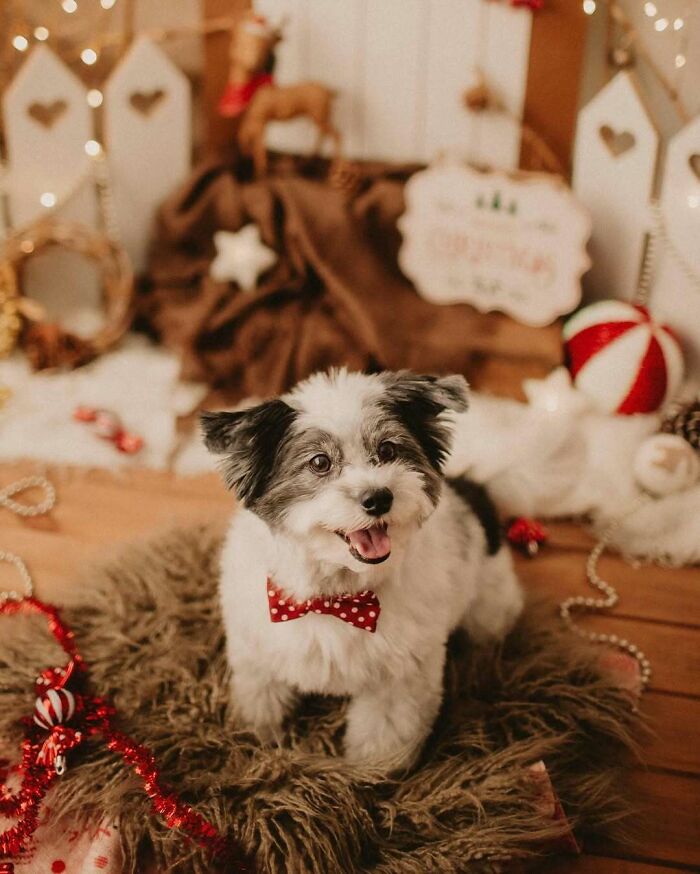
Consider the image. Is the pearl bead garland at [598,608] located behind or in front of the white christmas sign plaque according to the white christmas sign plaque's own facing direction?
in front

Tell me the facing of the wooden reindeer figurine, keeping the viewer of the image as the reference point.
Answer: facing the viewer and to the left of the viewer

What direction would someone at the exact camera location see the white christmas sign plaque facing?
facing the viewer

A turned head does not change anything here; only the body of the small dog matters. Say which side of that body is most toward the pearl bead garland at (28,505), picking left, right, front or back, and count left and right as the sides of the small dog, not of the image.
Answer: right

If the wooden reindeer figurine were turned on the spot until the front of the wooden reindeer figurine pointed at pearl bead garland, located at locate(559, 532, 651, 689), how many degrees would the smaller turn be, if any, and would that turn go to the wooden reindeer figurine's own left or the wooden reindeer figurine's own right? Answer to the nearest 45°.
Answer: approximately 90° to the wooden reindeer figurine's own left

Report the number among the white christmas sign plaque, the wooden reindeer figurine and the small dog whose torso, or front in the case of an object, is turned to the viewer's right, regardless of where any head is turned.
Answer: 0

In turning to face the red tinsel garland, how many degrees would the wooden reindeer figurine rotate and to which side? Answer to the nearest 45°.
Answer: approximately 45° to its left

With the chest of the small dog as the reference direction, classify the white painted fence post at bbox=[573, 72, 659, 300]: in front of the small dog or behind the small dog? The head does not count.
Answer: behind

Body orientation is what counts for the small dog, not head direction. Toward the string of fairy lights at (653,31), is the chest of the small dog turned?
no

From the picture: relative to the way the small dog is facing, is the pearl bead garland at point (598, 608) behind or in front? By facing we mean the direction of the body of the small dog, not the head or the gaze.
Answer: behind

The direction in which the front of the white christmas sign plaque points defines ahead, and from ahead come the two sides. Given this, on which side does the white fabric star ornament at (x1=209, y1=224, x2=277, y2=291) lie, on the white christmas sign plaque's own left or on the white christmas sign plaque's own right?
on the white christmas sign plaque's own right

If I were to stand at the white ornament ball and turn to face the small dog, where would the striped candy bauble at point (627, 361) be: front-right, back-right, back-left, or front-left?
back-right

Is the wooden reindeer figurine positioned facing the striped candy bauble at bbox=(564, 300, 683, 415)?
no

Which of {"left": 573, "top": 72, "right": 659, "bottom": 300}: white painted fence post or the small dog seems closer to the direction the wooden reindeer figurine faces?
the small dog

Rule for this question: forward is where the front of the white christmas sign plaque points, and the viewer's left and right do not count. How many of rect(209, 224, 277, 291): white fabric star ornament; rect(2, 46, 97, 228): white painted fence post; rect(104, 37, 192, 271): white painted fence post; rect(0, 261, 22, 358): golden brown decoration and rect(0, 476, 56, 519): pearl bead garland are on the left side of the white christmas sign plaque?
0
